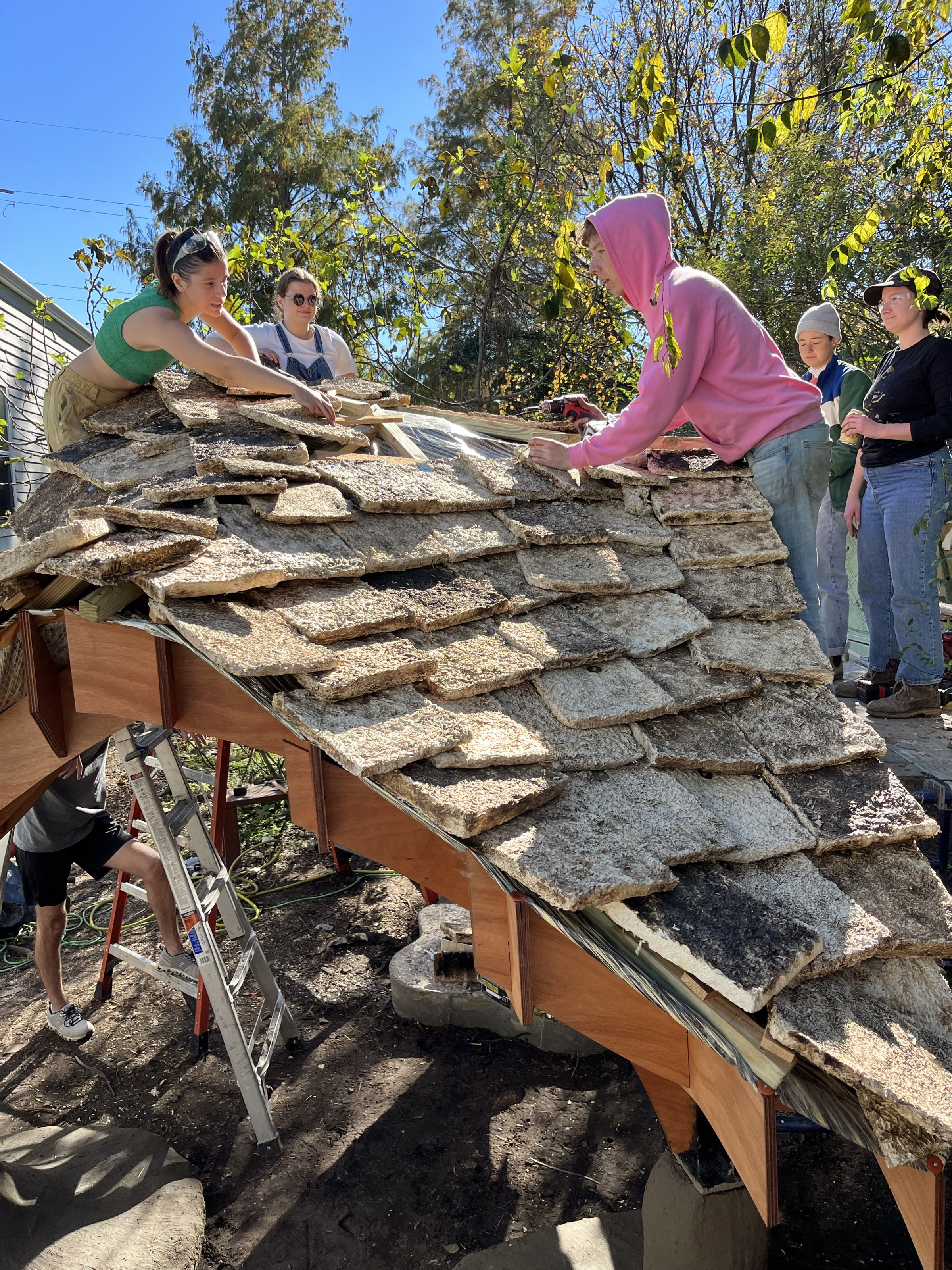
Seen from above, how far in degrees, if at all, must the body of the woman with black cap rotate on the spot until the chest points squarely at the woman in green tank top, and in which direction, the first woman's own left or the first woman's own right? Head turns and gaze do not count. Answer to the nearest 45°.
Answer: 0° — they already face them

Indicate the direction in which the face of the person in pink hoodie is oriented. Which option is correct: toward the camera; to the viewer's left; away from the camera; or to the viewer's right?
to the viewer's left

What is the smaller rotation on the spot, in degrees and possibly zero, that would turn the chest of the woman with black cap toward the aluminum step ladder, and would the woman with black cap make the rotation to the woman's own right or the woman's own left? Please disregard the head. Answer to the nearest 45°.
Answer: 0° — they already face it

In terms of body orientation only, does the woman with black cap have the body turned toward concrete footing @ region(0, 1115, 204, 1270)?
yes
